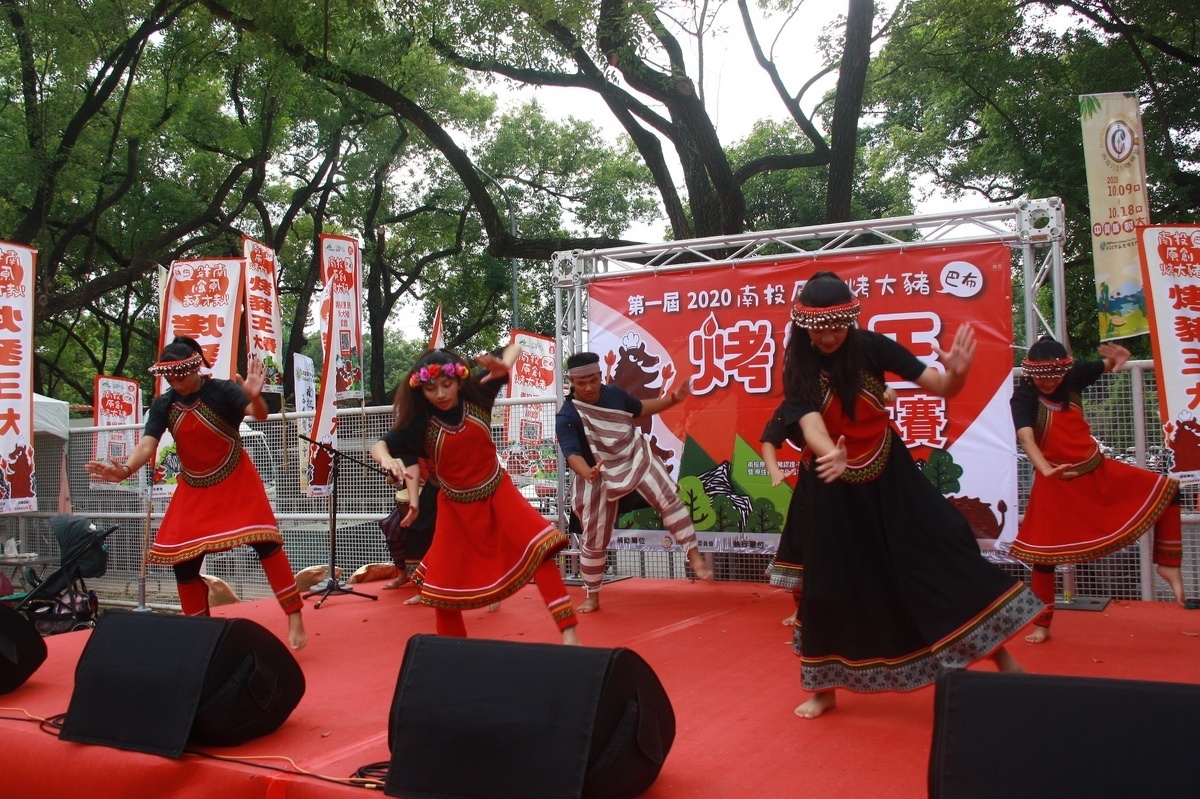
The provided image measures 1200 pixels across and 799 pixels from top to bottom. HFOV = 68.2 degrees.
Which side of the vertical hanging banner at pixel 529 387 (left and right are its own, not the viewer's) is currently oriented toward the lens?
front

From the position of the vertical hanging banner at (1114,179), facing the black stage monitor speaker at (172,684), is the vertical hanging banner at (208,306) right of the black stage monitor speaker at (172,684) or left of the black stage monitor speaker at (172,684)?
right

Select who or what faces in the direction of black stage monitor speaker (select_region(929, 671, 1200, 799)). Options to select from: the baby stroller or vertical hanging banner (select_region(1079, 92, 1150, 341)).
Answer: the vertical hanging banner

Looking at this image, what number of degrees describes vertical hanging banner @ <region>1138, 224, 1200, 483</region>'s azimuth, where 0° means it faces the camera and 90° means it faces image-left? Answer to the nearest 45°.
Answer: approximately 0°

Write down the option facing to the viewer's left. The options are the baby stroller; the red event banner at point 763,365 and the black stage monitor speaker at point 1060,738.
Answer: the baby stroller

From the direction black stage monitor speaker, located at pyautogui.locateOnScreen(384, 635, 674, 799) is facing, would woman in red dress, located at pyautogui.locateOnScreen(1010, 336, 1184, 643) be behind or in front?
in front

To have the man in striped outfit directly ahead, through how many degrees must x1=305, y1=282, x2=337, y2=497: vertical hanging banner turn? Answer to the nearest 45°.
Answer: approximately 45° to its left

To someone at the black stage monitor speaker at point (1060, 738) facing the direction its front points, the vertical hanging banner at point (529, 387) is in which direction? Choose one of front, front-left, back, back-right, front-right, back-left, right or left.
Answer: front-left

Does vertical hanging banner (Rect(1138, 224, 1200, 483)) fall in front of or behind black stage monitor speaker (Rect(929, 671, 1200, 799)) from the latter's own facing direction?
in front

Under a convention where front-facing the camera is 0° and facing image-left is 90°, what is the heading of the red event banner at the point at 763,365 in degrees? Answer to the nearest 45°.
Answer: approximately 0°

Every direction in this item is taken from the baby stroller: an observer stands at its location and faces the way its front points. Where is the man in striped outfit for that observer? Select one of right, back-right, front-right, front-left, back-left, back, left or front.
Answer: back-left

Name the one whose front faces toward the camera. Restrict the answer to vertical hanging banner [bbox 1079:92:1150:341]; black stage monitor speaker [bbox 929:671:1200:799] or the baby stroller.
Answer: the vertical hanging banner

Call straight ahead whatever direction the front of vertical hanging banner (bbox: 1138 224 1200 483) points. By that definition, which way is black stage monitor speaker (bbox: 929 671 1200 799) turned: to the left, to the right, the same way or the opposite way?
the opposite way

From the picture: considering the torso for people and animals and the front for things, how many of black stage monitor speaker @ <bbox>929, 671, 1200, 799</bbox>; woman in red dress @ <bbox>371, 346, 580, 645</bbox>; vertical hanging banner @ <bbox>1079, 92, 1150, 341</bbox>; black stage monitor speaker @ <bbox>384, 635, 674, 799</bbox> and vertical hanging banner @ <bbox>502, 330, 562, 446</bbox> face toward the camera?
3
